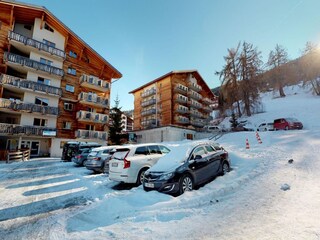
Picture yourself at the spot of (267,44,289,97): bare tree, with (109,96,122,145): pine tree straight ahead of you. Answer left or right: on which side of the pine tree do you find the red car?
left

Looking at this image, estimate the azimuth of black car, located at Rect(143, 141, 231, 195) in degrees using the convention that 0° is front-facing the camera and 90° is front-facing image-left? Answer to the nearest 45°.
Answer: approximately 45°

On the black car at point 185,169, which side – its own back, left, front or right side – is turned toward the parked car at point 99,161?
right

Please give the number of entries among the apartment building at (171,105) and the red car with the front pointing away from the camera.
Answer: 0
